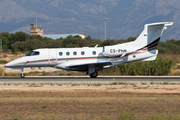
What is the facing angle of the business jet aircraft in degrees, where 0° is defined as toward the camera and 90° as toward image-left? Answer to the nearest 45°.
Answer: approximately 90°
